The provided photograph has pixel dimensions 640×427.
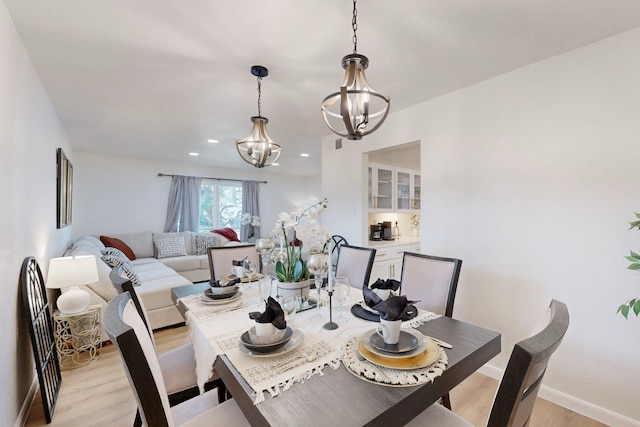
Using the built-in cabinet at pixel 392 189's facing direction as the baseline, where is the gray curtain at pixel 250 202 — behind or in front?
behind

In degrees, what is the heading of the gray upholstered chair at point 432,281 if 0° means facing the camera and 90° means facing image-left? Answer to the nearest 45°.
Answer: approximately 45°

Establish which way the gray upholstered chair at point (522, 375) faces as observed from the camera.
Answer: facing away from the viewer and to the left of the viewer

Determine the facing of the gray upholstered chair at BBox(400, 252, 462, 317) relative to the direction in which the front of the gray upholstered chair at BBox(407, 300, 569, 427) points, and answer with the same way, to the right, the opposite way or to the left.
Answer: to the left
